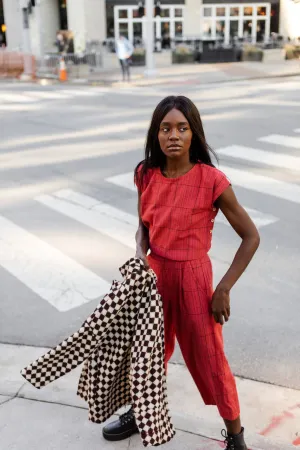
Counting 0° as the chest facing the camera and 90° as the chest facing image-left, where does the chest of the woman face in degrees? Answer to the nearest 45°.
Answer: approximately 45°

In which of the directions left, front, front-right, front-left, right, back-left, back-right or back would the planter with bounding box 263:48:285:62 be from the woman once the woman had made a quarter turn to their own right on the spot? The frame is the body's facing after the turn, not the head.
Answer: front-right

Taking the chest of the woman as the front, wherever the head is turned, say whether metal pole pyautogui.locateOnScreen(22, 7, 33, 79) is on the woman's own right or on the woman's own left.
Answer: on the woman's own right

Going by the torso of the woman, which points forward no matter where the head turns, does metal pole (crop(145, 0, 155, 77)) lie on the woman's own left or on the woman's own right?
on the woman's own right

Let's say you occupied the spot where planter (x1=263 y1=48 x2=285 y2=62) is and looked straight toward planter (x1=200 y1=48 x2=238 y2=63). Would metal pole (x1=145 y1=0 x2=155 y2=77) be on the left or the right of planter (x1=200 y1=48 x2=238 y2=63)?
left

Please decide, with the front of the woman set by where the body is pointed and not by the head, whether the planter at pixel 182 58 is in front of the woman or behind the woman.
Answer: behind

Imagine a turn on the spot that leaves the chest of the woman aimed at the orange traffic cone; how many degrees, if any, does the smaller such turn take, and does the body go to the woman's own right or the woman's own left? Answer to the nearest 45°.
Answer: approximately 135° to the woman's own right

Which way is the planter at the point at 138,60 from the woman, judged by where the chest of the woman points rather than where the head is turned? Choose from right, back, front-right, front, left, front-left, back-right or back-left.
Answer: back-right

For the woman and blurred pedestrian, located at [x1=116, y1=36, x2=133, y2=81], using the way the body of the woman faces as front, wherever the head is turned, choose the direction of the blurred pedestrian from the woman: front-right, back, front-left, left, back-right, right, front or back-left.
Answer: back-right

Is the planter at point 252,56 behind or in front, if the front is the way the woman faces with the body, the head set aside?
behind

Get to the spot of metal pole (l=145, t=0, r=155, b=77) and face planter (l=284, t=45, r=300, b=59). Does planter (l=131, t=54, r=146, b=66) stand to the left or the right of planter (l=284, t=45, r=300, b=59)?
left
